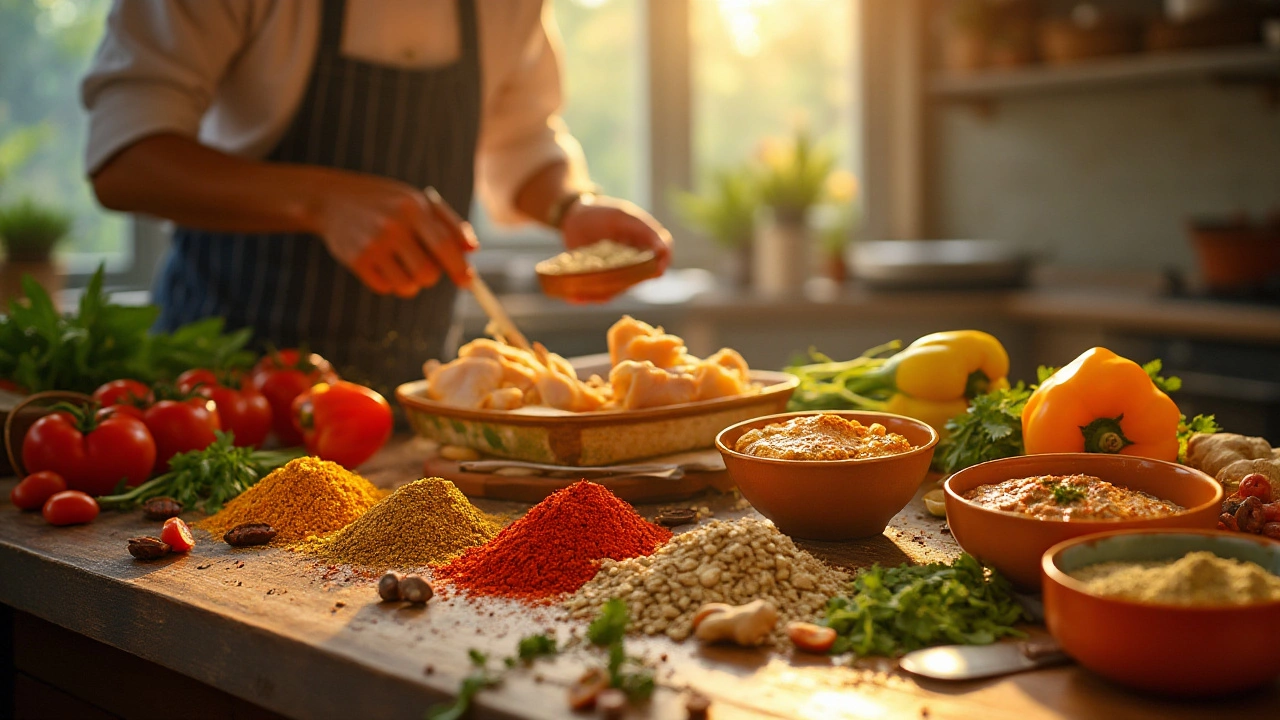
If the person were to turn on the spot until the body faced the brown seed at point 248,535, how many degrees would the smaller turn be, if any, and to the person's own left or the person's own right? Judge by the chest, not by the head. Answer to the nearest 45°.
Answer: approximately 45° to the person's own right

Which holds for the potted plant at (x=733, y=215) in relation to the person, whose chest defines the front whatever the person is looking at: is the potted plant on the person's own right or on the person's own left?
on the person's own left

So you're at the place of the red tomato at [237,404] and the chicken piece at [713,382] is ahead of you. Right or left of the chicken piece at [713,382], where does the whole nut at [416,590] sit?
right

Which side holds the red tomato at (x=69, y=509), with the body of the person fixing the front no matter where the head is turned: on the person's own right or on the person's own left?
on the person's own right

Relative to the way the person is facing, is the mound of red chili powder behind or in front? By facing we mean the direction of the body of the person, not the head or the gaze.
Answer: in front

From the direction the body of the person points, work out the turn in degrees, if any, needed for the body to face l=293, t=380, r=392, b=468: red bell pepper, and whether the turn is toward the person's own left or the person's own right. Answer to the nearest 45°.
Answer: approximately 45° to the person's own right

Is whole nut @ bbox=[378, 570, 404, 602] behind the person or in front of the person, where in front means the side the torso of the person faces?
in front

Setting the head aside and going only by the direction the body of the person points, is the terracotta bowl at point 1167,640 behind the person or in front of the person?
in front

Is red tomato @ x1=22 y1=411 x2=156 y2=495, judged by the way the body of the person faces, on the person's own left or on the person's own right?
on the person's own right

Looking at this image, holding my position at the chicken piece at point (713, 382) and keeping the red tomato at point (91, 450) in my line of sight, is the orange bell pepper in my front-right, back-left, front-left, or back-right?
back-left

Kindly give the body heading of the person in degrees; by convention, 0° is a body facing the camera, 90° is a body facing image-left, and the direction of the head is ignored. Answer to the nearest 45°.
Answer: approximately 315°
